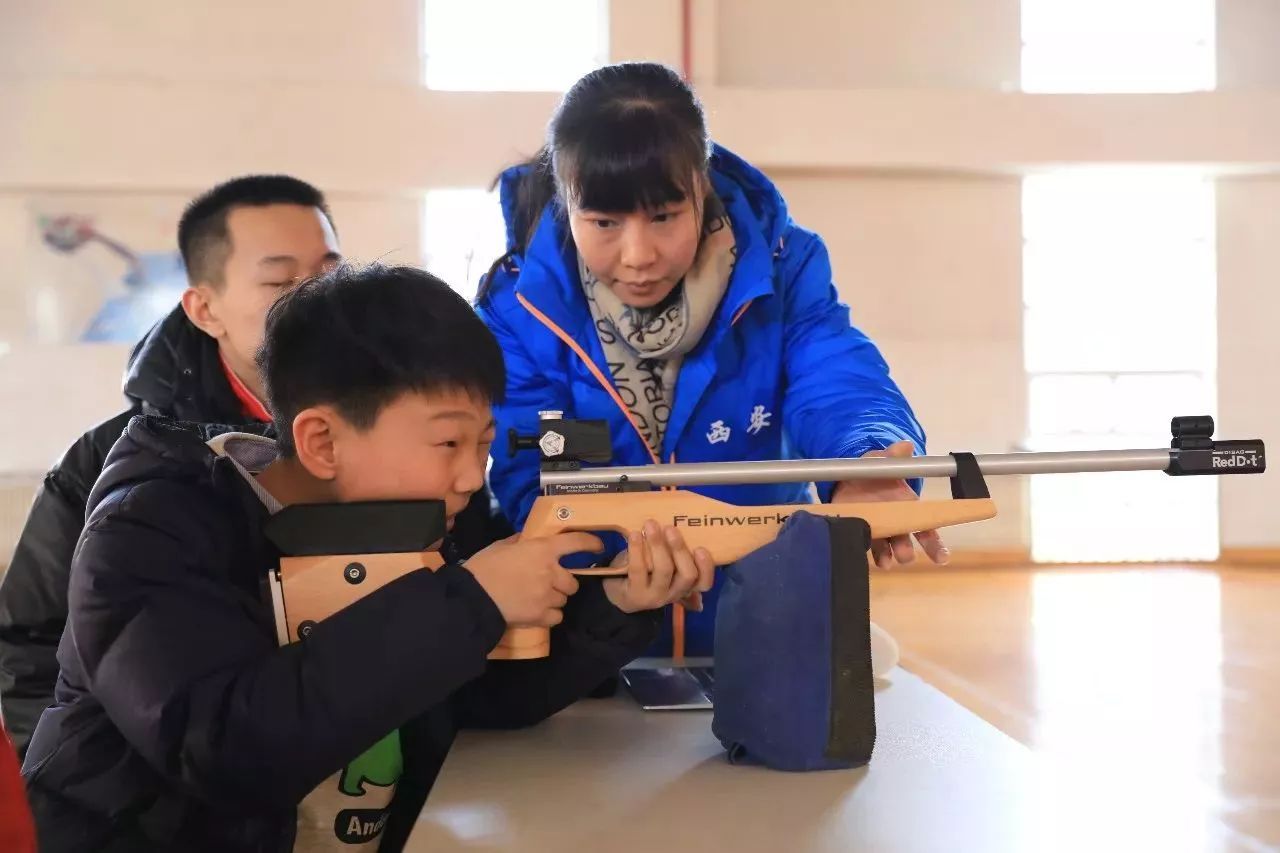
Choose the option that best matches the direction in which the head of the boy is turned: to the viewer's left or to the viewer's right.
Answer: to the viewer's right

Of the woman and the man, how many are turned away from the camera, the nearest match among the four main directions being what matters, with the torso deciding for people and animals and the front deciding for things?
0

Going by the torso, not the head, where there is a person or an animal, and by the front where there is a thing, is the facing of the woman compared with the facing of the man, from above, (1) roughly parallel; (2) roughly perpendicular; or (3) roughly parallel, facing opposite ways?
roughly perpendicular

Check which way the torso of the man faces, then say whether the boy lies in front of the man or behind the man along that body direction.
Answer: in front

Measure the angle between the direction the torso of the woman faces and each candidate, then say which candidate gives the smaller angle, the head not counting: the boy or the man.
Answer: the boy

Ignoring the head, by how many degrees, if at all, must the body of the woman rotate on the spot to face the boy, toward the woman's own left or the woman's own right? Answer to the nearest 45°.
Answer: approximately 45° to the woman's own right

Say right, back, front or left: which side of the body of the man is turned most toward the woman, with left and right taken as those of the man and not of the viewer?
front

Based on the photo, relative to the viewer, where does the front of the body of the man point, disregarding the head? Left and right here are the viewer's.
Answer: facing the viewer and to the right of the viewer

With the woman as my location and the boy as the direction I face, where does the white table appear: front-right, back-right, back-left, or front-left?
front-left

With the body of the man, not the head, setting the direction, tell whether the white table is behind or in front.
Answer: in front

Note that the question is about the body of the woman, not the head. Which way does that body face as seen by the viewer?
toward the camera
